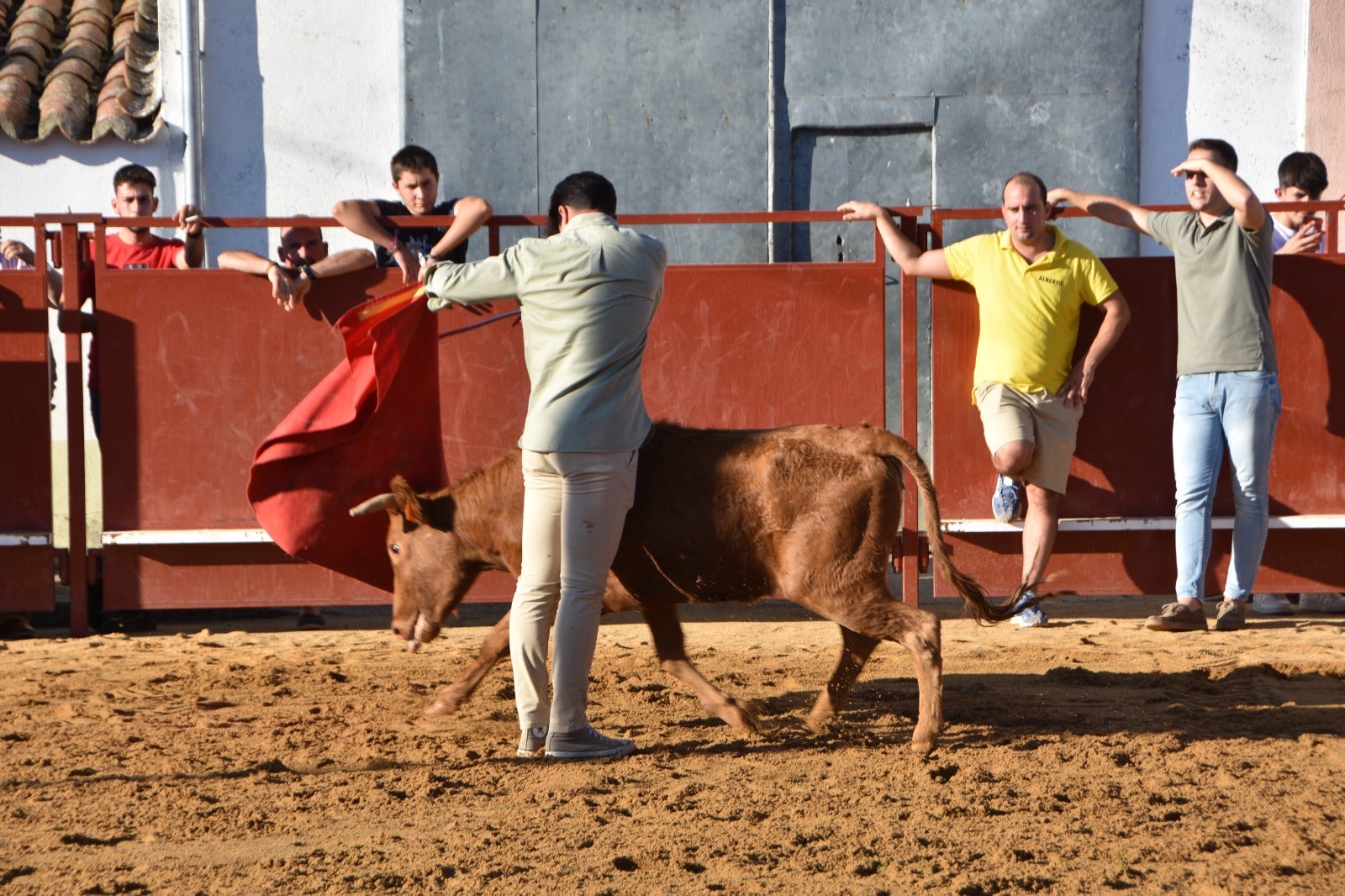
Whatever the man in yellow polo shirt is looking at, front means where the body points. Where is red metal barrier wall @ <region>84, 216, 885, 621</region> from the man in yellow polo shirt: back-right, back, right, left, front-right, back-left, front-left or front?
right

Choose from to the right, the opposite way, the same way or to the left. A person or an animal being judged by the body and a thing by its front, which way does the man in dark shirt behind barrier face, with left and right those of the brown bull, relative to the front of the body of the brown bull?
to the left

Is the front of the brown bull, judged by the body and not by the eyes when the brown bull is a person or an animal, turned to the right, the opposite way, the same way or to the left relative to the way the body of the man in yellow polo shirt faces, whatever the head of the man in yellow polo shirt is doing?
to the right

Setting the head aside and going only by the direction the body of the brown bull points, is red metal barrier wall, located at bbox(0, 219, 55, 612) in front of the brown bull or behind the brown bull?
in front

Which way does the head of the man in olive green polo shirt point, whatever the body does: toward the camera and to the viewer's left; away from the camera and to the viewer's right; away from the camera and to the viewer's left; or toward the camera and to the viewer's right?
toward the camera and to the viewer's left

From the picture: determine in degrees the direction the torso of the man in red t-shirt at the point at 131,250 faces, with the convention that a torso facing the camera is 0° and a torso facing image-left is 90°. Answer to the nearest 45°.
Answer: approximately 0°

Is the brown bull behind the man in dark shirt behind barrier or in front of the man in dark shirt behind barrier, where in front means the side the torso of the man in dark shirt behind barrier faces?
in front

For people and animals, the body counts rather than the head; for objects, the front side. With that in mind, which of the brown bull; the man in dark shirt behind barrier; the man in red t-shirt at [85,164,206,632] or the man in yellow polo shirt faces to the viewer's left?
the brown bull

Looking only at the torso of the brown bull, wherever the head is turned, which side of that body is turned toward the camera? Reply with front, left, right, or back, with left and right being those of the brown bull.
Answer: left

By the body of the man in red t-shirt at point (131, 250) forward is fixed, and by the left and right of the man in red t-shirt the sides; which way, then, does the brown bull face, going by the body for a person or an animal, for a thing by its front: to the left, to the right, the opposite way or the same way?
to the right
